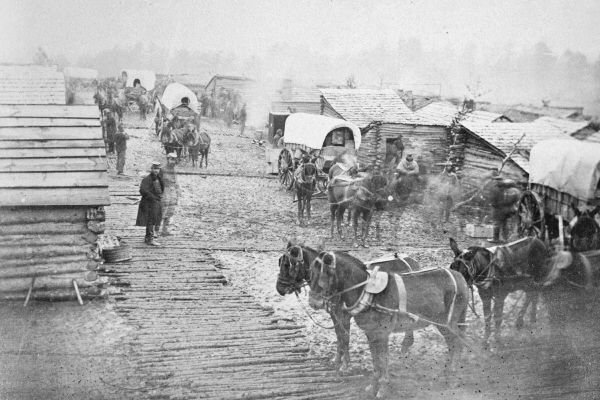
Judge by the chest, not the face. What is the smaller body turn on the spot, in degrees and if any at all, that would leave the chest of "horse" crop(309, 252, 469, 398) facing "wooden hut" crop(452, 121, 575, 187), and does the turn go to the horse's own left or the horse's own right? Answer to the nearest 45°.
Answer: approximately 180°

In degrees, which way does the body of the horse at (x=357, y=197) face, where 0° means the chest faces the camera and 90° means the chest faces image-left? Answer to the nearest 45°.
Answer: approximately 315°

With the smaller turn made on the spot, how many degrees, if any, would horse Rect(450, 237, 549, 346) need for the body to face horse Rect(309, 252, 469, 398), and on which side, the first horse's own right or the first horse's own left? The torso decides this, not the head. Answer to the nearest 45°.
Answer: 0° — it already faces it

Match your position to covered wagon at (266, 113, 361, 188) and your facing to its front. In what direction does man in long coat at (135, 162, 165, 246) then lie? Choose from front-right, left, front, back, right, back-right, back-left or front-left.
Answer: right

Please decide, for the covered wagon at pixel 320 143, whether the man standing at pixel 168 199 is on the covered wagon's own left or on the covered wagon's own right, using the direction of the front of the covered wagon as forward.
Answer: on the covered wagon's own right

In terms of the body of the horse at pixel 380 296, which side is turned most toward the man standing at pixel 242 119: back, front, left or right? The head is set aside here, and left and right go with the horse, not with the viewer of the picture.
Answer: right

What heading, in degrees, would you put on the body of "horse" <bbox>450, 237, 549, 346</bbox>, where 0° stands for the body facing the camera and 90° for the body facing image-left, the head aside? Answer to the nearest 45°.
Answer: approximately 45°
